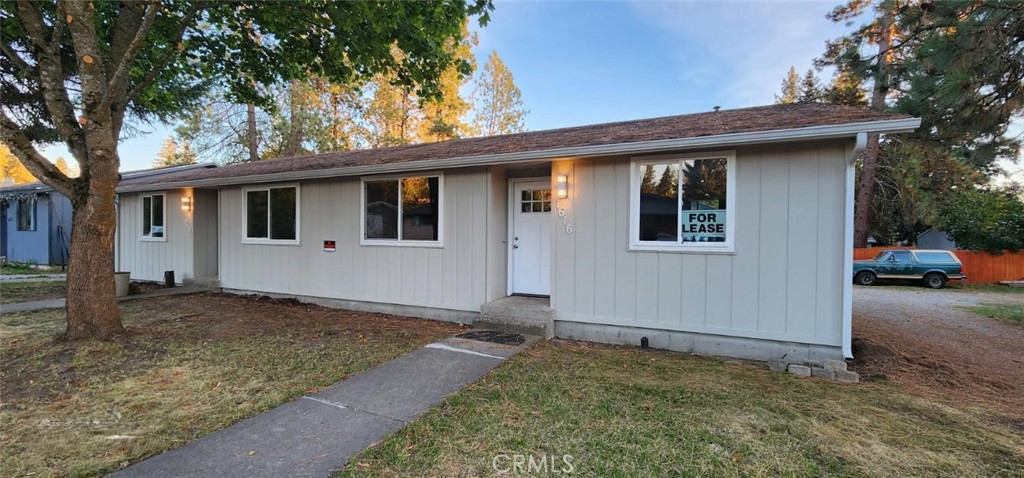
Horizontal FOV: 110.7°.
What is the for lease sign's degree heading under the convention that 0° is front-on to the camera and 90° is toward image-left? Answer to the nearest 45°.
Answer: approximately 0°

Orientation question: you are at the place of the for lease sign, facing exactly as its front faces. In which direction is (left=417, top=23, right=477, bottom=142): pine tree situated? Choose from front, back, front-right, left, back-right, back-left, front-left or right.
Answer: back-right

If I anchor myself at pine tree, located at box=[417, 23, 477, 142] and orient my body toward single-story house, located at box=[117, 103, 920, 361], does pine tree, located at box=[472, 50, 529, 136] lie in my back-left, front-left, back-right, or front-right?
back-left

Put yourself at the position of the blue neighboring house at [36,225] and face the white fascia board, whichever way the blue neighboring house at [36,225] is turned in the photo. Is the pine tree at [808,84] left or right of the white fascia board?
left

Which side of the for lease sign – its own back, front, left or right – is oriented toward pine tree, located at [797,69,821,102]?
back

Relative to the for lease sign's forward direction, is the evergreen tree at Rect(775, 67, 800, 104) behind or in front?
behind

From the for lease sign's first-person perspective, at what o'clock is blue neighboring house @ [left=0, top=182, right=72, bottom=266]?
The blue neighboring house is roughly at 3 o'clock from the for lease sign.

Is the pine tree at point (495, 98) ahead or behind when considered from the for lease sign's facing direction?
behind

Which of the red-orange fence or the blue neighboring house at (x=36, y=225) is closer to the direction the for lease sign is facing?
the blue neighboring house
